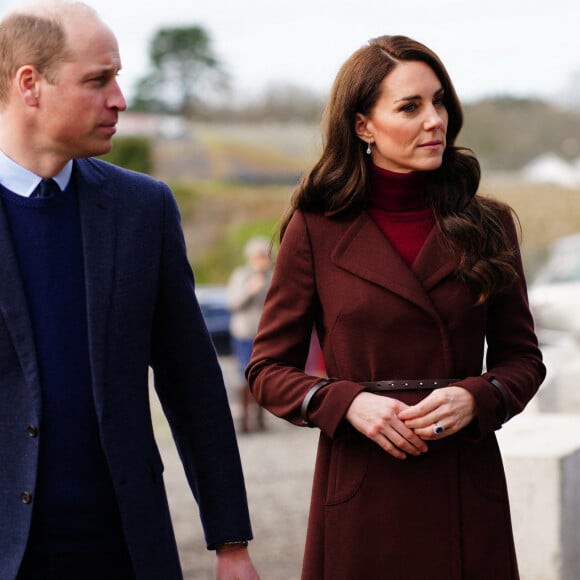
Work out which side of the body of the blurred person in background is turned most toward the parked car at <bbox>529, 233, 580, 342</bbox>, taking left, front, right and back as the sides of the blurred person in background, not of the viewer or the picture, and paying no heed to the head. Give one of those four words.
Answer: left

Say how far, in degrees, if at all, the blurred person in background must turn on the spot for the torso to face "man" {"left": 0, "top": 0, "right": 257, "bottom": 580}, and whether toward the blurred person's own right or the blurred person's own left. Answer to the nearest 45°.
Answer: approximately 45° to the blurred person's own right

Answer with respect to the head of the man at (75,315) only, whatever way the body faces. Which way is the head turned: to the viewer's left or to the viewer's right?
to the viewer's right

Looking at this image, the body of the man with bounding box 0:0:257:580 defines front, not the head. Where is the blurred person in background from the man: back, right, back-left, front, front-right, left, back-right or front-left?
back

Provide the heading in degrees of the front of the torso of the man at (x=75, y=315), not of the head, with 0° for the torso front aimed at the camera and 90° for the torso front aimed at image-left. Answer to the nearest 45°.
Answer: approximately 0°

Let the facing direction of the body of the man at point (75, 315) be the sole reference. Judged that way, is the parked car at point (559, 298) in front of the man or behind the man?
behind

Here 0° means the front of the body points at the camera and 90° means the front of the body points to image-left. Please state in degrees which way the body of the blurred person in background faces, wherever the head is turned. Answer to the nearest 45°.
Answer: approximately 315°

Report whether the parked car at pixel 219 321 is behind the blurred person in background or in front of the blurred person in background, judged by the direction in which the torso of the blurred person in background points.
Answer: behind
